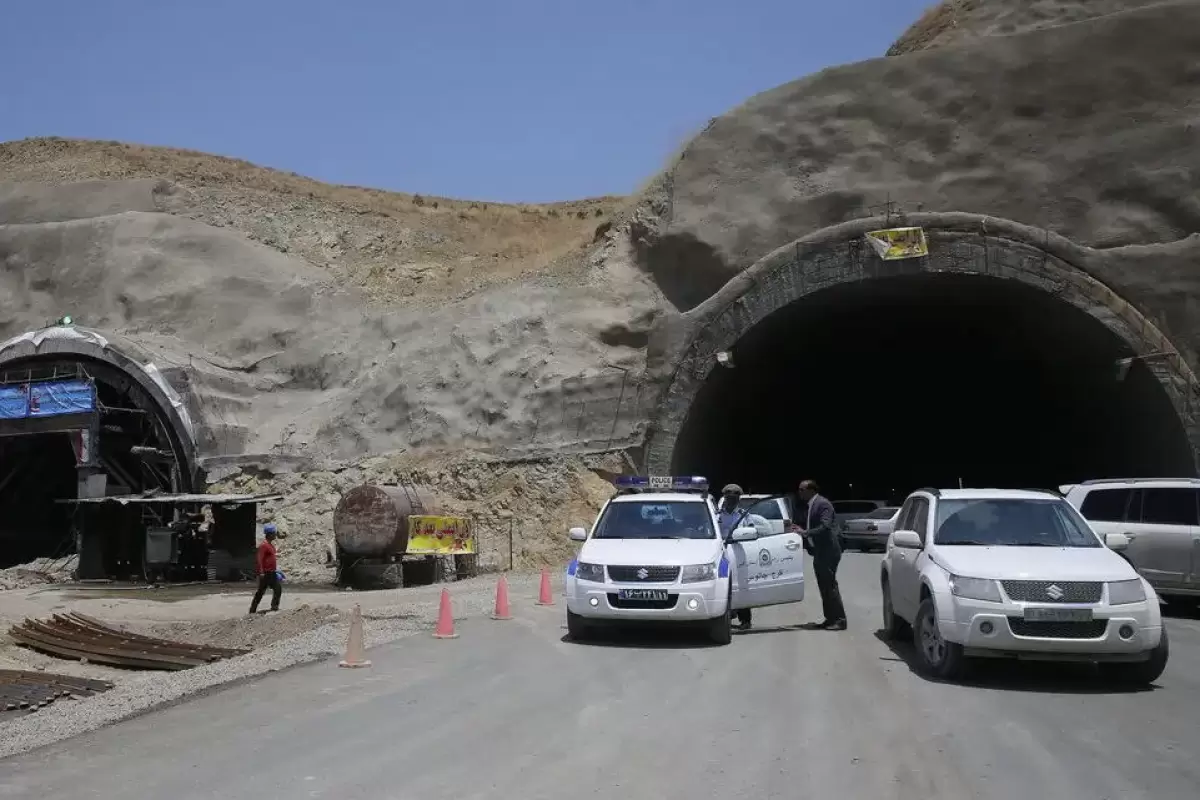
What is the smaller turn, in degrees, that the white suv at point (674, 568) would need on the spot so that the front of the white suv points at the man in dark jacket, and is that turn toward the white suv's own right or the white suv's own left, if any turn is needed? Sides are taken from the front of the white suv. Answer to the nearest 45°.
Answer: approximately 135° to the white suv's own left

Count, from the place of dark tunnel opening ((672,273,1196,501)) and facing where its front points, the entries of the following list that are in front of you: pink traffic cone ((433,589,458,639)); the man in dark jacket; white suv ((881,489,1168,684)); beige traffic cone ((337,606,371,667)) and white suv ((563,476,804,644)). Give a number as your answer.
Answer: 5

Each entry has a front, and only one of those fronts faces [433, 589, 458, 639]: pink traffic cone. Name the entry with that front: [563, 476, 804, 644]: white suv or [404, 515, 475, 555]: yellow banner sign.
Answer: the yellow banner sign

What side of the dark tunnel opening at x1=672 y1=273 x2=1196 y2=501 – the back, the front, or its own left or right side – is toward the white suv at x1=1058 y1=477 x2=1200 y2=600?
front

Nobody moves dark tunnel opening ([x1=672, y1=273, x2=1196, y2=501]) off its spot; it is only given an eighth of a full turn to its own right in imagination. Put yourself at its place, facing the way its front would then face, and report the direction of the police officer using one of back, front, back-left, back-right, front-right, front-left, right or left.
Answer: front-left

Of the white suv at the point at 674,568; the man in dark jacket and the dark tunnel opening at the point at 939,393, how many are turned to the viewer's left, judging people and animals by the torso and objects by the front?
1

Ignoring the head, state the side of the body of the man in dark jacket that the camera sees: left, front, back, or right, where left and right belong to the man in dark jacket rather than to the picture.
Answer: left

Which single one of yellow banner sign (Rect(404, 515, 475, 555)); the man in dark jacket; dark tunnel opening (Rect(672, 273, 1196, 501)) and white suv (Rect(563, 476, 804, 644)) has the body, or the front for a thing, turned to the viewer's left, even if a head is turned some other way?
the man in dark jacket
